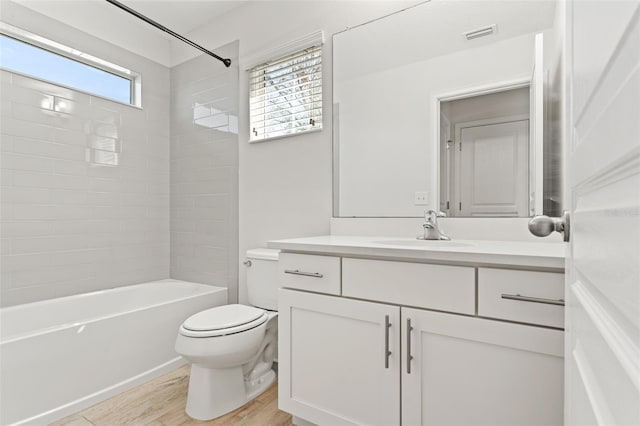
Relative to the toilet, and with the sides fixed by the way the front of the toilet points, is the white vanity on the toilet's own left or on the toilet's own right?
on the toilet's own left

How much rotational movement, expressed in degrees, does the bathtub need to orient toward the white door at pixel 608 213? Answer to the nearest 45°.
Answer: approximately 45° to its right

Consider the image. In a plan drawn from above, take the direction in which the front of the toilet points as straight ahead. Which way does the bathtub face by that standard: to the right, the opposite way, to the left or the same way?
to the left

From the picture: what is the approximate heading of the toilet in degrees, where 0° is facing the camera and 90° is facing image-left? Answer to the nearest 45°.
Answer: approximately 45°

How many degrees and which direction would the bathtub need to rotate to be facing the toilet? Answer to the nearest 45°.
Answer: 0° — it already faces it

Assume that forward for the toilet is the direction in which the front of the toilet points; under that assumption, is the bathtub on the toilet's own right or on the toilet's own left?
on the toilet's own right

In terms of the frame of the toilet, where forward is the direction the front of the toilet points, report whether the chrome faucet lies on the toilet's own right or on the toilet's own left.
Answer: on the toilet's own left

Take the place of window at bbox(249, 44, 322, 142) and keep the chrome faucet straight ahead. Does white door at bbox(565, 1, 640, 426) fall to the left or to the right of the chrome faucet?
right

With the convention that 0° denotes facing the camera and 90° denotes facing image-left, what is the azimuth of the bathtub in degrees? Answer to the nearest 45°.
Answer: approximately 315°
